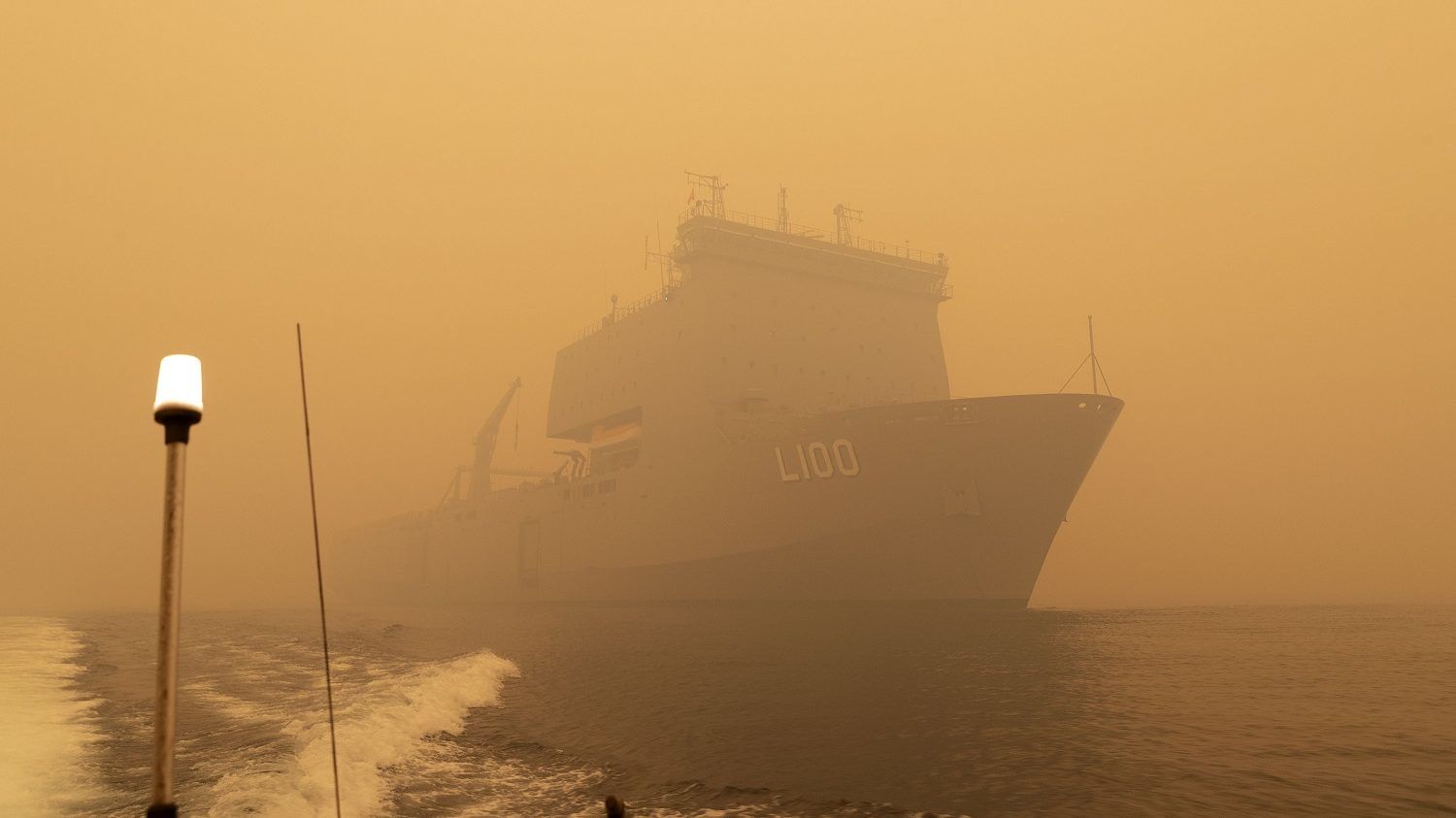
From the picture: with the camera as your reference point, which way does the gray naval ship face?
facing the viewer and to the right of the viewer

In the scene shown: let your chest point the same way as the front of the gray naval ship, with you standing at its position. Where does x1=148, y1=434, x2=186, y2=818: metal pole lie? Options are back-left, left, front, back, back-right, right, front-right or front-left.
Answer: front-right

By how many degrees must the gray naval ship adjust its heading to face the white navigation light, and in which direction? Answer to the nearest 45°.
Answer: approximately 45° to its right
